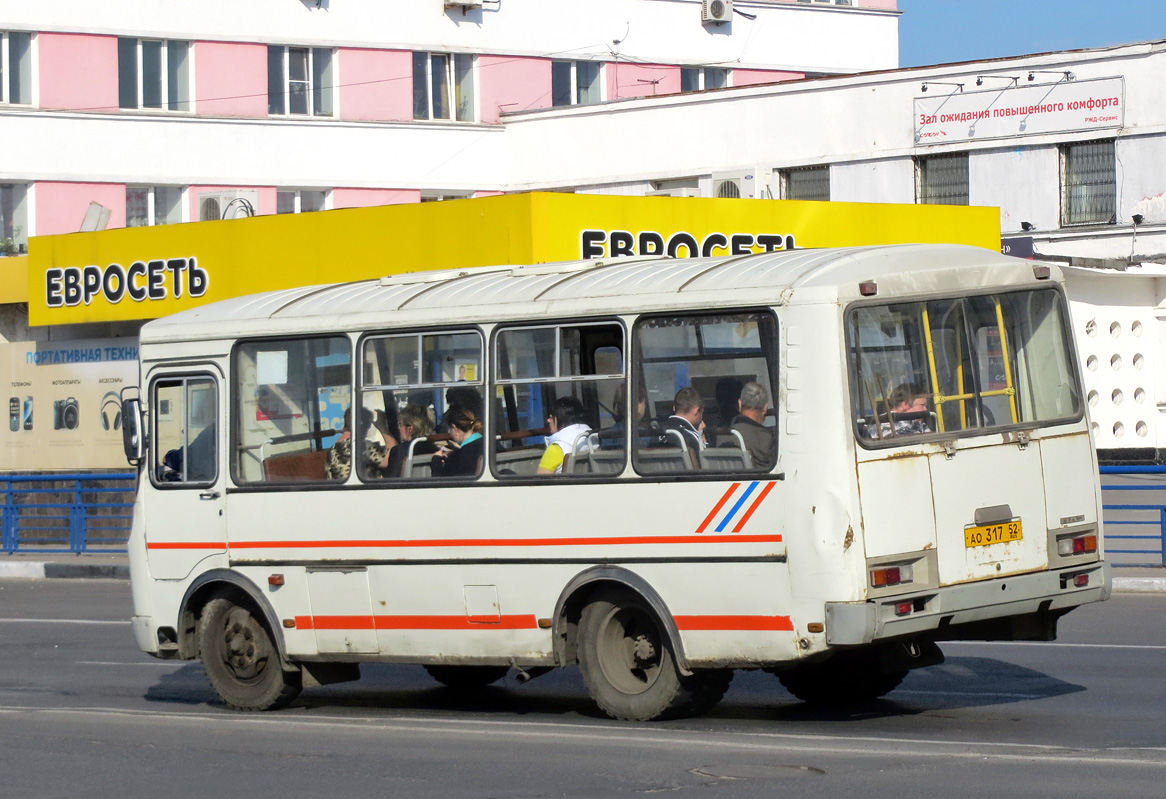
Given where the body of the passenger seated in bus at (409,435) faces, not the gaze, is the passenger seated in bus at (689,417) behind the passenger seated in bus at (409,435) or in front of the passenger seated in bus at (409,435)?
behind

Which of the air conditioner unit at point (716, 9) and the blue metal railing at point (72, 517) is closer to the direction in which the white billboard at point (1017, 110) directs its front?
the blue metal railing

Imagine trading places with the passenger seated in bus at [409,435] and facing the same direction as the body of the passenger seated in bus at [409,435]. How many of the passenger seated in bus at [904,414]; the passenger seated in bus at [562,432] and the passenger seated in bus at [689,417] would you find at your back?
3

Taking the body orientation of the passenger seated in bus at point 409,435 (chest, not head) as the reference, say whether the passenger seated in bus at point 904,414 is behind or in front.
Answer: behind

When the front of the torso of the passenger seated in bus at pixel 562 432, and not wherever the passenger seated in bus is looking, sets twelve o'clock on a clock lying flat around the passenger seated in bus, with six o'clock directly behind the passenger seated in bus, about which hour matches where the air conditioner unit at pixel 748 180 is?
The air conditioner unit is roughly at 2 o'clock from the passenger seated in bus.

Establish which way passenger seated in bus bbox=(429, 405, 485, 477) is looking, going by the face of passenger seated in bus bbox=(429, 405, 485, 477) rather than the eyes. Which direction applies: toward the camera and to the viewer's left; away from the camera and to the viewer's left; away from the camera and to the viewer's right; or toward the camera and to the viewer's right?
away from the camera and to the viewer's left

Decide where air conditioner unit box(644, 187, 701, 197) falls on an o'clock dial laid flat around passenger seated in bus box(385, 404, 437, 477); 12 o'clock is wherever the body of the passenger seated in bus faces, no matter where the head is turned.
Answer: The air conditioner unit is roughly at 2 o'clock from the passenger seated in bus.

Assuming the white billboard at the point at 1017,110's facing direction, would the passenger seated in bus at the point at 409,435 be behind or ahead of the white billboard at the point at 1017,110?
ahead

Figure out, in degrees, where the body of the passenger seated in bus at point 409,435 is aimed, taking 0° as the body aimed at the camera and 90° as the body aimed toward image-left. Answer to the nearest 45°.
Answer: approximately 135°

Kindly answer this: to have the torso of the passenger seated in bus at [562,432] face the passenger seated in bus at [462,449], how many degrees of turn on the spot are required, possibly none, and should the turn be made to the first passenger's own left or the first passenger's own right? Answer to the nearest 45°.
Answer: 0° — they already face them

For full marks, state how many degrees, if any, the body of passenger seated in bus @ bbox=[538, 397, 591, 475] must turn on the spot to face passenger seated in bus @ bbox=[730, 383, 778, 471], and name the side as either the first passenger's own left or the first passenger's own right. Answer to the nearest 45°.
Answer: approximately 180°

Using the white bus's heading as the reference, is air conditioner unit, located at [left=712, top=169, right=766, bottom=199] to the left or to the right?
on its right

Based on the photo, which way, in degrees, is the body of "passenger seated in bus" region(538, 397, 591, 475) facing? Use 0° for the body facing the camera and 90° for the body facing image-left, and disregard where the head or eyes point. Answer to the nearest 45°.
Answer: approximately 135°

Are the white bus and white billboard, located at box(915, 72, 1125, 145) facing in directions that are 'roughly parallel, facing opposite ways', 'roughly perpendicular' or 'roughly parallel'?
roughly perpendicular

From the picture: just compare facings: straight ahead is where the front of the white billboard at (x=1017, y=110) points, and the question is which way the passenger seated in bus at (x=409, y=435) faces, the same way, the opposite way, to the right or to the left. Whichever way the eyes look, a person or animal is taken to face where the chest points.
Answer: to the right
